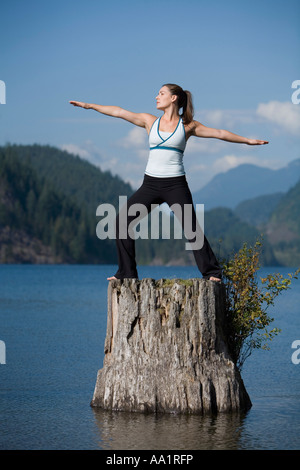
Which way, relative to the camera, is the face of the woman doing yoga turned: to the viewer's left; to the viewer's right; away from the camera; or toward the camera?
to the viewer's left

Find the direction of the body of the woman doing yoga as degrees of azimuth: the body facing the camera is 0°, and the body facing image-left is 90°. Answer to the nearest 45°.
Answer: approximately 0°
